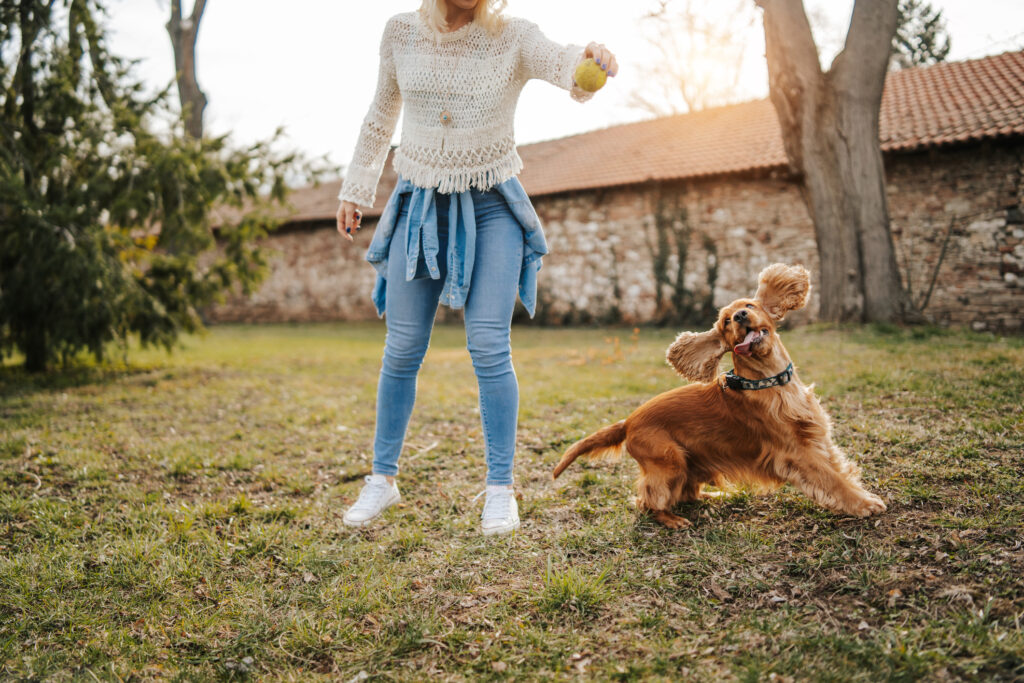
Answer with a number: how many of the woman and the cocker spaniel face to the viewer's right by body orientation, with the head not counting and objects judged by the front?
1

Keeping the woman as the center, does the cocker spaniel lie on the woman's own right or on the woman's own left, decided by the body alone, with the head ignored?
on the woman's own left

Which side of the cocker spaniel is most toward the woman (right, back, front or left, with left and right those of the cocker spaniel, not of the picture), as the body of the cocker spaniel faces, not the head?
back

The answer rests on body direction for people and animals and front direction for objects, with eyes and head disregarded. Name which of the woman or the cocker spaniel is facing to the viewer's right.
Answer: the cocker spaniel

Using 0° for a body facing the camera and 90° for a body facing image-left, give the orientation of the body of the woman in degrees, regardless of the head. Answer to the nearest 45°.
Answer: approximately 0°

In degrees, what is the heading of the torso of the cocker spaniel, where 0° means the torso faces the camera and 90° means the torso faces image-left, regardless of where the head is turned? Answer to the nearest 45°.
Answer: approximately 270°

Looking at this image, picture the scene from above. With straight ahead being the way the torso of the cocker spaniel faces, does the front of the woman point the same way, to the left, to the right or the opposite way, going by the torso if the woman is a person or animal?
to the right
